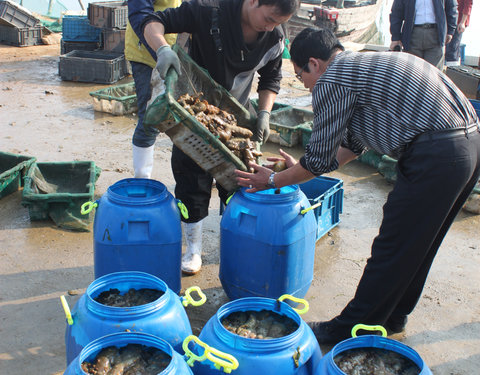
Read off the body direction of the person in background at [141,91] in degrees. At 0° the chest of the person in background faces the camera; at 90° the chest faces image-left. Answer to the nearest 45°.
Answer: approximately 270°

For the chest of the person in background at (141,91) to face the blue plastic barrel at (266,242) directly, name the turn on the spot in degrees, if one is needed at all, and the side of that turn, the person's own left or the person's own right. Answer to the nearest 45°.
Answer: approximately 45° to the person's own right

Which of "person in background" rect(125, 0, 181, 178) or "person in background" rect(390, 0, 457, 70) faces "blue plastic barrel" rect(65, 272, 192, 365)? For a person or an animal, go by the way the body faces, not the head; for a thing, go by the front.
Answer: "person in background" rect(390, 0, 457, 70)

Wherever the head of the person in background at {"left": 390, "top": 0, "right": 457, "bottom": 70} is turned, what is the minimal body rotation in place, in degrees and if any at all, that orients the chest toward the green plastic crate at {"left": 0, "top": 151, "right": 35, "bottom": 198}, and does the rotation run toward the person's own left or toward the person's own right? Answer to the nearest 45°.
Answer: approximately 45° to the person's own right

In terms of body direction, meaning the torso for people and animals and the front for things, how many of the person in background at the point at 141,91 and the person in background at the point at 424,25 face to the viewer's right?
1

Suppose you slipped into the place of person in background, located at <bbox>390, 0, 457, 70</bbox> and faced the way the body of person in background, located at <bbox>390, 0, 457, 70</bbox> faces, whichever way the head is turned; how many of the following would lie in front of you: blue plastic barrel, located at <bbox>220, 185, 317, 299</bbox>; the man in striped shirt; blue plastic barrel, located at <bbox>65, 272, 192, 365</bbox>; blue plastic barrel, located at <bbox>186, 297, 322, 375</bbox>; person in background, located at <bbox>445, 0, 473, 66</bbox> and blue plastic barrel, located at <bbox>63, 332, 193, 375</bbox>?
5

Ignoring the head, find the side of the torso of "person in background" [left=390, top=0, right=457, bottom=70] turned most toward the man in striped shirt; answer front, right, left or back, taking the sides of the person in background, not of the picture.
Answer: front

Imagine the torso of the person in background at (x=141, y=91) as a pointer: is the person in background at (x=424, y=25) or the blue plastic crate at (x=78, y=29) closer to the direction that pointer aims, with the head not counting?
the person in background

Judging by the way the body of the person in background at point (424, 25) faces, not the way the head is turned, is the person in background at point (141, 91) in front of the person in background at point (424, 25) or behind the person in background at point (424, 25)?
in front

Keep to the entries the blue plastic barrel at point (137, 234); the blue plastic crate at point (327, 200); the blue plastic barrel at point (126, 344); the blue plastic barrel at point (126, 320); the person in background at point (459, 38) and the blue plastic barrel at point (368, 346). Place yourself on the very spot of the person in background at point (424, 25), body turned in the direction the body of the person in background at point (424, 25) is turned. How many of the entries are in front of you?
5

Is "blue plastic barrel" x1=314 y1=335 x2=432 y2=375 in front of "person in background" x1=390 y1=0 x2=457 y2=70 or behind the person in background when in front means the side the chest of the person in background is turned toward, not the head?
in front

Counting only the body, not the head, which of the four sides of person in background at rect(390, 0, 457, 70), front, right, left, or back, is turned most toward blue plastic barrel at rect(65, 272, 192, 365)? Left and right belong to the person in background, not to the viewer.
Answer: front

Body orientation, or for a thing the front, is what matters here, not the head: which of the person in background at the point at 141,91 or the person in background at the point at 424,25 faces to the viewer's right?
the person in background at the point at 141,91

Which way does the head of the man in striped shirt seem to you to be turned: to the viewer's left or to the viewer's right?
to the viewer's left

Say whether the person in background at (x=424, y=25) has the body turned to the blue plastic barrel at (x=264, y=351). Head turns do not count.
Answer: yes

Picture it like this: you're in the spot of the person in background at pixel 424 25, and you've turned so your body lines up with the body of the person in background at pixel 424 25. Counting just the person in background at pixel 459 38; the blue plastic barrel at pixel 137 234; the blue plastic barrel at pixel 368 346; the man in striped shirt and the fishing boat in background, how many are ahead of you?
3
